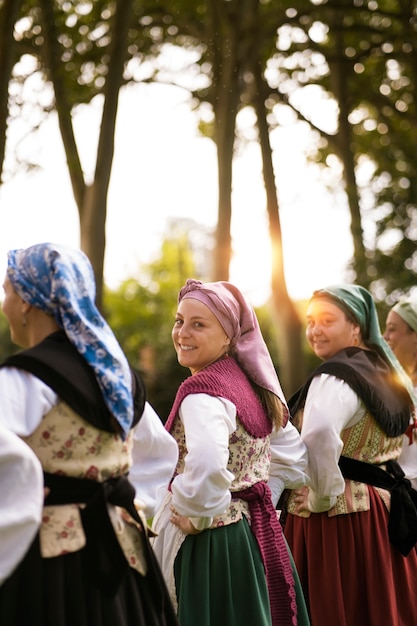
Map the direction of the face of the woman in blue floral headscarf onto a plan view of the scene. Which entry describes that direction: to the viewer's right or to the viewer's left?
to the viewer's left

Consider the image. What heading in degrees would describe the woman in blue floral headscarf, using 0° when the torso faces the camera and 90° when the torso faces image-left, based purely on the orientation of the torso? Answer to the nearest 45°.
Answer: approximately 135°

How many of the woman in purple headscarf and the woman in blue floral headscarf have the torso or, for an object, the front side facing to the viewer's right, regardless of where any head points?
0

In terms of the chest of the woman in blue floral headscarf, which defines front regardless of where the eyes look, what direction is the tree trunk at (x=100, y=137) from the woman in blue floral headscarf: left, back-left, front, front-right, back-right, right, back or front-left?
front-right
